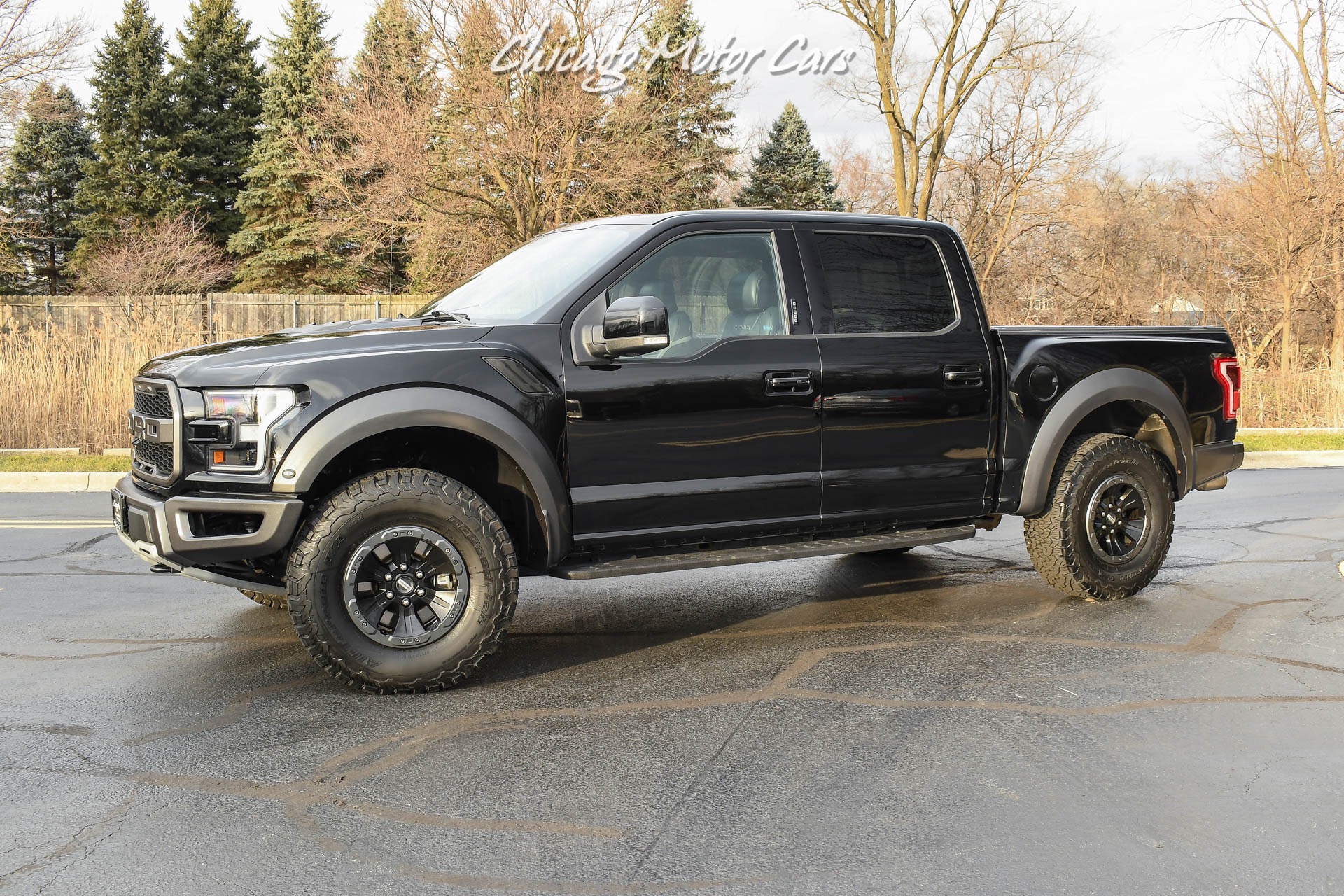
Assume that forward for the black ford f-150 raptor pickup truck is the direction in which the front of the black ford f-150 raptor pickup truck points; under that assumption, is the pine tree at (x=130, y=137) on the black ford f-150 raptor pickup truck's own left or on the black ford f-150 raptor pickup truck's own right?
on the black ford f-150 raptor pickup truck's own right

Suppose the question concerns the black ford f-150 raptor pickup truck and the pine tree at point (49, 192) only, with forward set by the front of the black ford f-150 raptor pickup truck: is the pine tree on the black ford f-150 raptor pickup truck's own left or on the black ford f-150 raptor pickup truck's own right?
on the black ford f-150 raptor pickup truck's own right

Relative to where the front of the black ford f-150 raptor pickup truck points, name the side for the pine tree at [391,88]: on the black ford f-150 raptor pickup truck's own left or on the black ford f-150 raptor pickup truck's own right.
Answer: on the black ford f-150 raptor pickup truck's own right

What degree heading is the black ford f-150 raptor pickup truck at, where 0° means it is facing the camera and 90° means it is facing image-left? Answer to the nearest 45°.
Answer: approximately 45°

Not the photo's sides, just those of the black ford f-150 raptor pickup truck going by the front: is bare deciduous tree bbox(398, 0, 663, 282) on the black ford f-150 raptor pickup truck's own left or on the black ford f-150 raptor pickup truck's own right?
on the black ford f-150 raptor pickup truck's own right

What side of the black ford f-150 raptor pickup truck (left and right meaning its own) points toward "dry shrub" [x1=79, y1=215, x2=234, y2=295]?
right

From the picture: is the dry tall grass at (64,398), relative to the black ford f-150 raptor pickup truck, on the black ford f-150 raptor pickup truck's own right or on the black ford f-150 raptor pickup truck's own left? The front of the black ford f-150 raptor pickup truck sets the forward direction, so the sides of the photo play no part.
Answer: on the black ford f-150 raptor pickup truck's own right

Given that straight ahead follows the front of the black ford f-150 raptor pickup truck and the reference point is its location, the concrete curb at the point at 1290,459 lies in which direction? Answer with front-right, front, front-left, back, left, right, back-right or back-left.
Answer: back

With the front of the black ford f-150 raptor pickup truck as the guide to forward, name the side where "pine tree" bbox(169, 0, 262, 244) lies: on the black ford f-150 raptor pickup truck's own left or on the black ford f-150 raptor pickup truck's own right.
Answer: on the black ford f-150 raptor pickup truck's own right

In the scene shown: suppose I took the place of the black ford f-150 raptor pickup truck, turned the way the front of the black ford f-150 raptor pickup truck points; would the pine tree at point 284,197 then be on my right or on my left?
on my right
